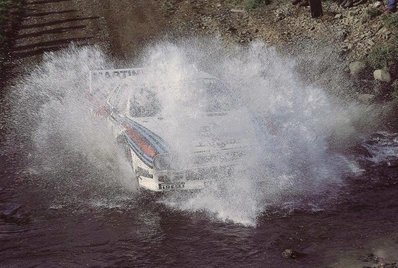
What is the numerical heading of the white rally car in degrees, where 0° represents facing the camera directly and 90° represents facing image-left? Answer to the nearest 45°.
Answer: approximately 315°

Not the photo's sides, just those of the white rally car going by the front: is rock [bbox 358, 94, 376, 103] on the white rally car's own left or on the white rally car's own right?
on the white rally car's own left

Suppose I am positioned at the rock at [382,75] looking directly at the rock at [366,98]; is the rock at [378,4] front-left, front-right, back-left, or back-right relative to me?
back-right

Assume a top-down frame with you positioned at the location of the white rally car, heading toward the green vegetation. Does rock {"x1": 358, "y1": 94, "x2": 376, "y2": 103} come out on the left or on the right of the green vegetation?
right

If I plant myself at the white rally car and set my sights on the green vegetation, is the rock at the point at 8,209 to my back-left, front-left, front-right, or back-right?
back-left

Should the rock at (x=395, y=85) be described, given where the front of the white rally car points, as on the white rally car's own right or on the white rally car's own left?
on the white rally car's own left

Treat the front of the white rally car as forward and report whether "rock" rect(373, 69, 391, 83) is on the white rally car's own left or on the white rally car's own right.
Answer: on the white rally car's own left
